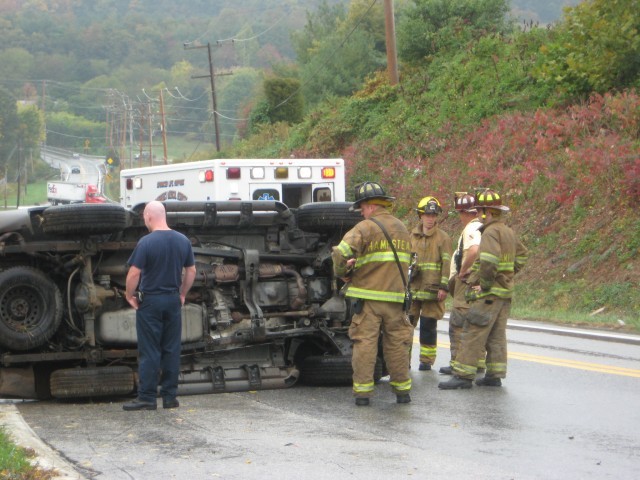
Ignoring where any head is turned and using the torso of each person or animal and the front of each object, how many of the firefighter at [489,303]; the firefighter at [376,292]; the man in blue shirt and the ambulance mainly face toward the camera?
0

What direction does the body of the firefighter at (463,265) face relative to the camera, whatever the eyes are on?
to the viewer's left

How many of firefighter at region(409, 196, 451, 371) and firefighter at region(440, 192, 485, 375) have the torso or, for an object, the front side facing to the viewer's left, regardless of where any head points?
1

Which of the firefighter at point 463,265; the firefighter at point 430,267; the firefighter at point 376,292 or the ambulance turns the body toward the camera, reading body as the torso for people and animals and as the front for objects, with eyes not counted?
the firefighter at point 430,267

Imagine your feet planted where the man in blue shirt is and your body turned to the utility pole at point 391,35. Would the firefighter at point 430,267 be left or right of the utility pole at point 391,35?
right

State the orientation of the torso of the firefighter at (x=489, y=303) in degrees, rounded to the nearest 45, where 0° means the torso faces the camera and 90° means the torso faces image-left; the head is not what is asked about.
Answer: approximately 135°

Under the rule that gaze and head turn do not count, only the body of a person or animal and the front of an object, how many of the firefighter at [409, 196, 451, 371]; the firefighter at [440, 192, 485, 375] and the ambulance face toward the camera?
1

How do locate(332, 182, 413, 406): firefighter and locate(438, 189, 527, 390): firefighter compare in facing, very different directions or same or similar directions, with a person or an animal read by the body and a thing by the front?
same or similar directions

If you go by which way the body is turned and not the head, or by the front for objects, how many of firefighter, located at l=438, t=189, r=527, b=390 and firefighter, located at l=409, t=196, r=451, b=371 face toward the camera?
1

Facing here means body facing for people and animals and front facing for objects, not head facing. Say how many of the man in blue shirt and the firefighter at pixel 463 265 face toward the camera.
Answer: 0

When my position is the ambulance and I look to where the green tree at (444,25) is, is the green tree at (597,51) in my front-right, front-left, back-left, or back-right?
front-right

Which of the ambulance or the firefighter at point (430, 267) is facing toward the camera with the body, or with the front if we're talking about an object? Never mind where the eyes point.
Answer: the firefighter

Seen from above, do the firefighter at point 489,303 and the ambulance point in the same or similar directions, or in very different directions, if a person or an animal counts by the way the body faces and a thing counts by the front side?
same or similar directions

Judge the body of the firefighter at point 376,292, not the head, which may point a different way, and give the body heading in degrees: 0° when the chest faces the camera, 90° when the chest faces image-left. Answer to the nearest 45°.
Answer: approximately 135°
